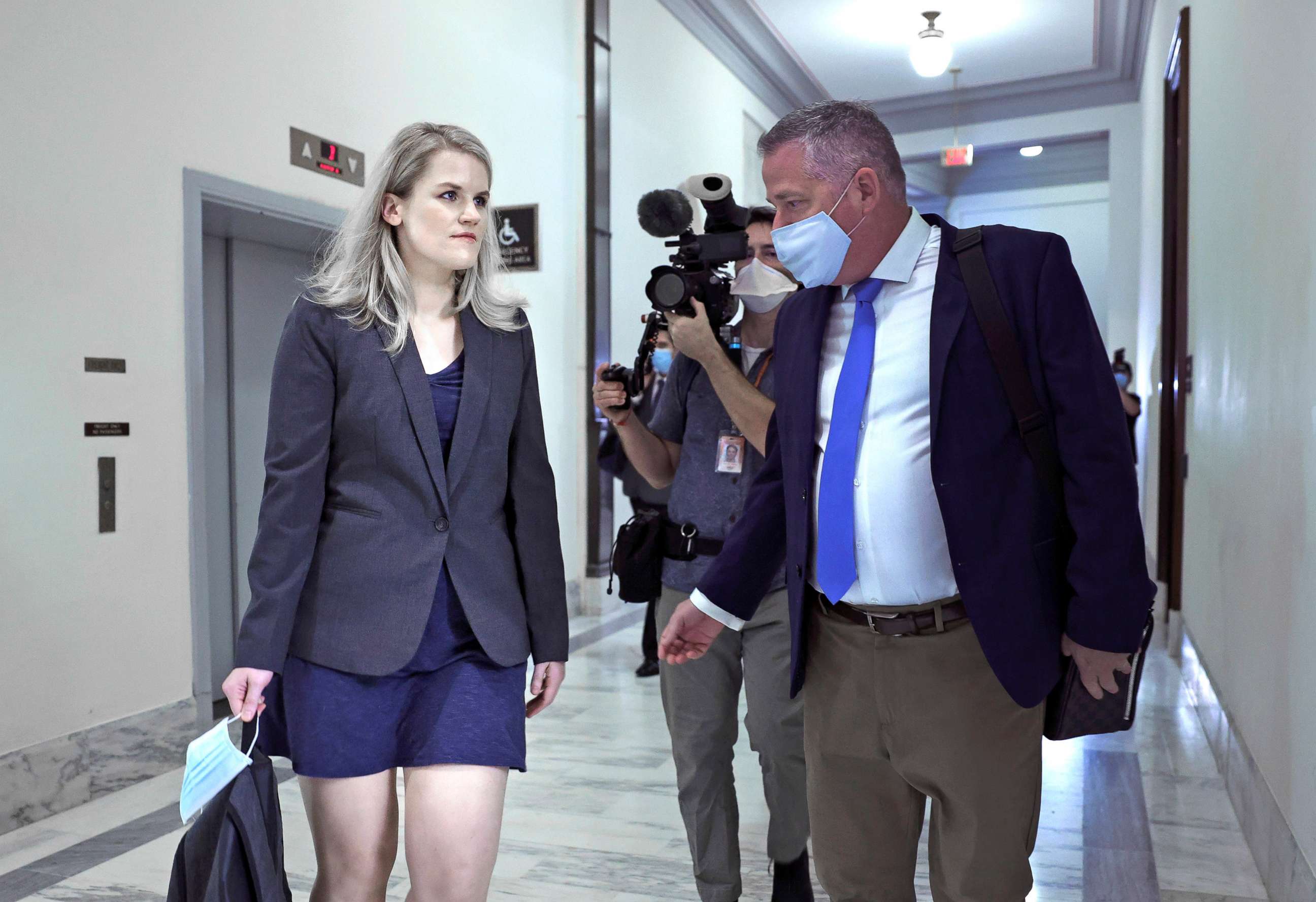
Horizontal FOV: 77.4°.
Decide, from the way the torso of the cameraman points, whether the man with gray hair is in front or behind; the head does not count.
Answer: in front

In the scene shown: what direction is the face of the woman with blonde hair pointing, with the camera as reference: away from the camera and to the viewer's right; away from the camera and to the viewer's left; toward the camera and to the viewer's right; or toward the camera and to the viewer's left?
toward the camera and to the viewer's right

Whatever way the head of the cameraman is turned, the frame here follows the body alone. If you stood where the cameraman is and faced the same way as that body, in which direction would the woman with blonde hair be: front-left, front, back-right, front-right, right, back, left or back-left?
front-right

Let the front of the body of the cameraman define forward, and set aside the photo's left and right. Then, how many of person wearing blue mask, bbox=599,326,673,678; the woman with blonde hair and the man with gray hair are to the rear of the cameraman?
1

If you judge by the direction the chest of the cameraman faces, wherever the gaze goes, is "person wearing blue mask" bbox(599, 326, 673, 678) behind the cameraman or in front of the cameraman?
behind

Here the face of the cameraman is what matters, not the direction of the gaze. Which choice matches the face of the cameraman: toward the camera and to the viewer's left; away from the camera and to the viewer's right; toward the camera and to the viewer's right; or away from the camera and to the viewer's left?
toward the camera and to the viewer's left

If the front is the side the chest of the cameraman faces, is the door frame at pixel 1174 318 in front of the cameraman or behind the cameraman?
behind

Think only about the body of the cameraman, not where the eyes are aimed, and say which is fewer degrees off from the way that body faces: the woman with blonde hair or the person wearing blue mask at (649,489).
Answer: the woman with blonde hair

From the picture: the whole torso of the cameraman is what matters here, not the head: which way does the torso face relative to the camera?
toward the camera

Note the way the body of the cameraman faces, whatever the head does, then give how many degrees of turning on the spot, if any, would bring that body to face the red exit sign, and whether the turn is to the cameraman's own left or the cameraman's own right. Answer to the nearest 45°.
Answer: approximately 180°

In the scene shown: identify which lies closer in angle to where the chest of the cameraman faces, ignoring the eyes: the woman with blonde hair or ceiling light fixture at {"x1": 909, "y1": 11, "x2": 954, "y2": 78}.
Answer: the woman with blonde hair

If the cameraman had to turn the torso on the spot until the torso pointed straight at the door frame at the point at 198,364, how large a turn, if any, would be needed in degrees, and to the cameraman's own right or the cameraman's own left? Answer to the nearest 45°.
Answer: approximately 135° to the cameraman's own right
